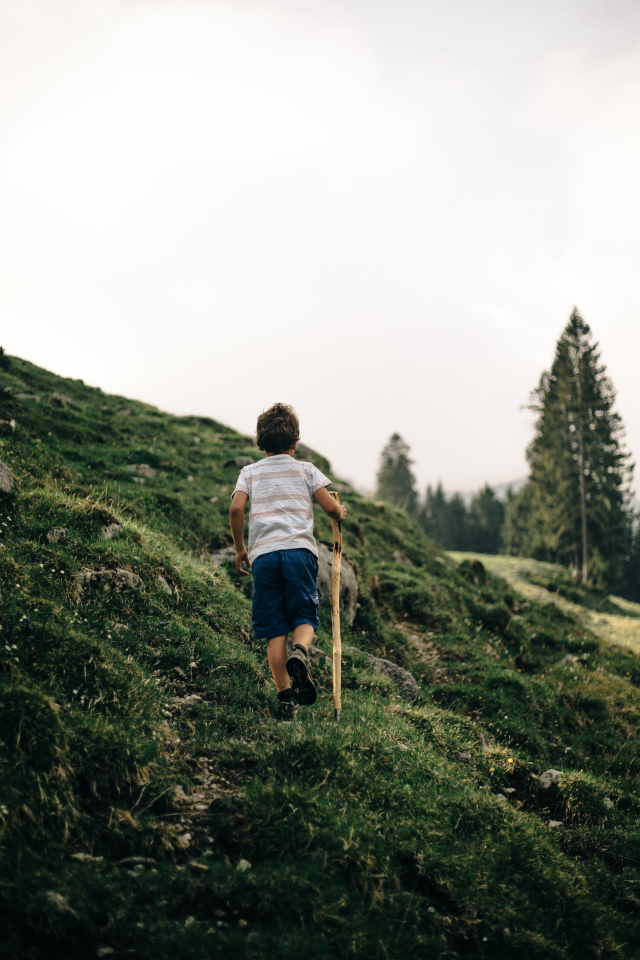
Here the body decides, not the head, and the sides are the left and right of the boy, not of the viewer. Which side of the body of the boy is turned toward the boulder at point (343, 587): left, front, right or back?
front

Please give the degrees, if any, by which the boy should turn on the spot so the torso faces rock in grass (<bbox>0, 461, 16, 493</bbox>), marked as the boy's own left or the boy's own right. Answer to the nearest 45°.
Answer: approximately 45° to the boy's own left

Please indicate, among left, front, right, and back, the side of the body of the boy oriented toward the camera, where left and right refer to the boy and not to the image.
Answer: back

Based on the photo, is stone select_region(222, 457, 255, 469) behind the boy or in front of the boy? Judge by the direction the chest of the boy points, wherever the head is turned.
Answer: in front

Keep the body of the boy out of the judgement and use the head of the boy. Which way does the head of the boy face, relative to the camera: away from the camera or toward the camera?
away from the camera

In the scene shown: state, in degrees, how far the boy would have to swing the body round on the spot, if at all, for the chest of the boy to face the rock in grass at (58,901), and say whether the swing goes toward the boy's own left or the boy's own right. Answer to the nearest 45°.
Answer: approximately 180°

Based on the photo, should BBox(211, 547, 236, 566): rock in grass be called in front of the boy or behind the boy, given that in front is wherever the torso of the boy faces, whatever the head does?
in front

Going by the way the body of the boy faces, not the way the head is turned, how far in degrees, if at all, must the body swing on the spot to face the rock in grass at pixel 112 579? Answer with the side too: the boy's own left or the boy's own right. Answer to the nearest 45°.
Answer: approximately 45° to the boy's own left
